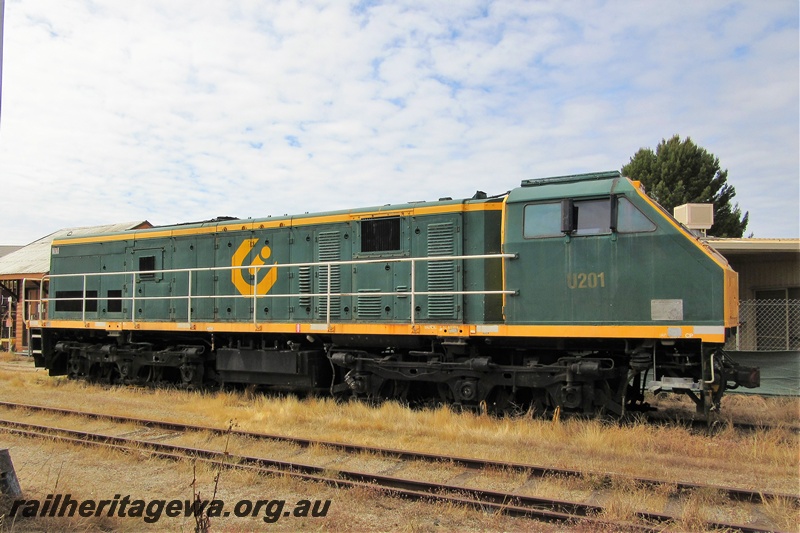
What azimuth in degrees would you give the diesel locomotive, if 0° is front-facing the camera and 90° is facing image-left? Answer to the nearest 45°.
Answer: approximately 315°

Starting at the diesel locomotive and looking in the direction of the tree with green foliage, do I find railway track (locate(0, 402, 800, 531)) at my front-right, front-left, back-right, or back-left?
back-right
